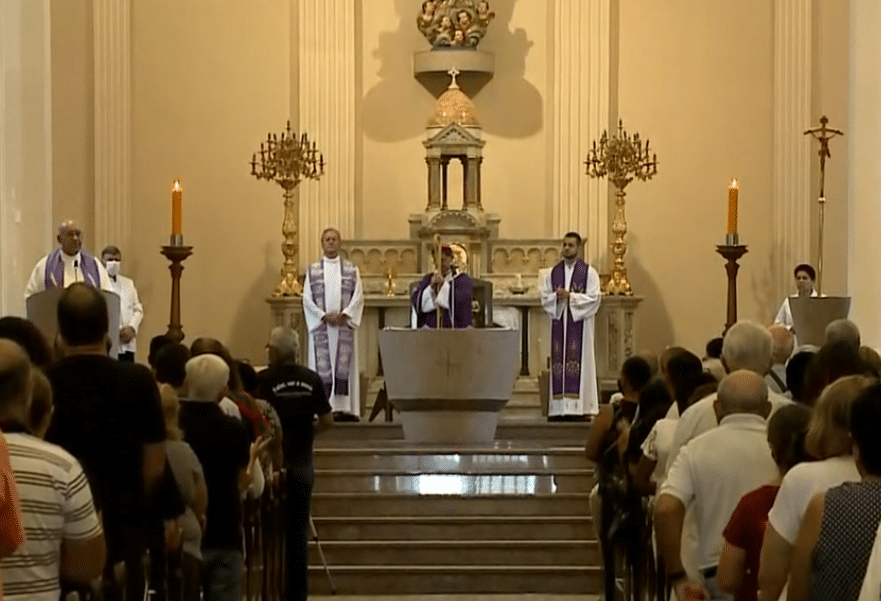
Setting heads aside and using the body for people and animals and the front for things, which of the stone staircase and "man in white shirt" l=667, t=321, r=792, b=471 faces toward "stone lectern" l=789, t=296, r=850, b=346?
the man in white shirt

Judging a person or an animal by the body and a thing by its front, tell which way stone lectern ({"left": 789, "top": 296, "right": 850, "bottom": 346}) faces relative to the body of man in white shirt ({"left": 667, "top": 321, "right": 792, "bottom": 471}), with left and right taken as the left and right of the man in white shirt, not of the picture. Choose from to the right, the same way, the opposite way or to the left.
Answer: the opposite way

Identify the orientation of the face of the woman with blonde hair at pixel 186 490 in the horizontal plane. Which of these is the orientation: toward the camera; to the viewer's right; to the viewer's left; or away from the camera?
away from the camera

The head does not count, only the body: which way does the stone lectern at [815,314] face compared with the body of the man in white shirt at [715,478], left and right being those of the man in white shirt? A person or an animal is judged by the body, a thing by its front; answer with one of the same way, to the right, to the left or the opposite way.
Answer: the opposite way

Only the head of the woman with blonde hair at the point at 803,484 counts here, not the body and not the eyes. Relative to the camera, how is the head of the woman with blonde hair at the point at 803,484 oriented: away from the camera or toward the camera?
away from the camera

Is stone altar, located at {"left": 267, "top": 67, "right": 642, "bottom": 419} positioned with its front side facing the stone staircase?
yes

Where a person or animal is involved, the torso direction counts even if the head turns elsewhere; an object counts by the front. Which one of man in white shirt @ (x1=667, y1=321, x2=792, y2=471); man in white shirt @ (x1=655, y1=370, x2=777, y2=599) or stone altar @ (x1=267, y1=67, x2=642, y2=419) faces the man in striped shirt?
the stone altar

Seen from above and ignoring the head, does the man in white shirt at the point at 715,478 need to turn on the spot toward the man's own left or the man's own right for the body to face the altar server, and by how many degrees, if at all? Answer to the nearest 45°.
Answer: approximately 45° to the man's own left

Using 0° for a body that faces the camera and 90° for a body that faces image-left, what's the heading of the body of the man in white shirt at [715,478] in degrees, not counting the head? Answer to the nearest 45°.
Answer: approximately 180°

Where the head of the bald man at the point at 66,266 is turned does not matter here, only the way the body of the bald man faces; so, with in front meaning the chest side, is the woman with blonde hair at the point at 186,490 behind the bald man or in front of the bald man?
in front

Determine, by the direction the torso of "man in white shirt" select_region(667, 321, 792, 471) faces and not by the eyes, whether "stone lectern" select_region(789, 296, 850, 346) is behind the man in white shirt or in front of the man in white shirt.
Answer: in front

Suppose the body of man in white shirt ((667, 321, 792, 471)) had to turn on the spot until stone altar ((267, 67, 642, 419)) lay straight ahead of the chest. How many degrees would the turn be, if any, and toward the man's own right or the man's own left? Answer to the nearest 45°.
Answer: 0° — they already face it

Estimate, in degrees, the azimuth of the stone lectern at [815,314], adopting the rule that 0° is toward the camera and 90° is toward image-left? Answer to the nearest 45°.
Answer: approximately 0°
